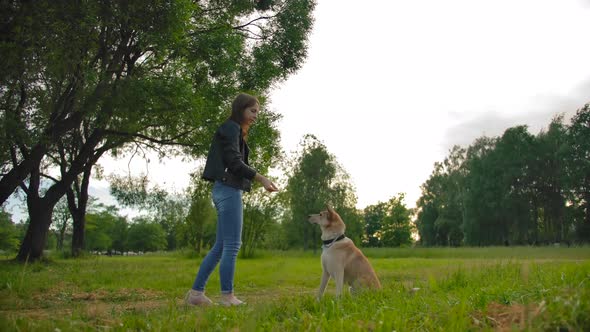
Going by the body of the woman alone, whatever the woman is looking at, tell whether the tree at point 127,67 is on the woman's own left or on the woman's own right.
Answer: on the woman's own left

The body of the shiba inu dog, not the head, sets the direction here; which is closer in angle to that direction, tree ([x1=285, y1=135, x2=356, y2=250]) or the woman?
the woman

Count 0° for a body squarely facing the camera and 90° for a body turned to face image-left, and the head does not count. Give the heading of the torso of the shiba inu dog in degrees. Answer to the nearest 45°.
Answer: approximately 90°

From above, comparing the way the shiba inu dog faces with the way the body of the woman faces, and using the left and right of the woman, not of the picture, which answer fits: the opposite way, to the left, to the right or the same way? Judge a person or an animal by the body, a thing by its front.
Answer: the opposite way

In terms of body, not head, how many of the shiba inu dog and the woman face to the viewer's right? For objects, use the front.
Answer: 1

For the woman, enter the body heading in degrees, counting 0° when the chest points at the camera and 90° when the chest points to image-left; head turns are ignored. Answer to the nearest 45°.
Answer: approximately 270°

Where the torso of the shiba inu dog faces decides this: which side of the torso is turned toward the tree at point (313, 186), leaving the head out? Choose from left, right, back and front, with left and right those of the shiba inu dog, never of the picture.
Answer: right

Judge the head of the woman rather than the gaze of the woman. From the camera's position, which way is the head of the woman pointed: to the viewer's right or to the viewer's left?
to the viewer's right

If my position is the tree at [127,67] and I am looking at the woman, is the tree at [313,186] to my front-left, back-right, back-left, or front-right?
back-left
